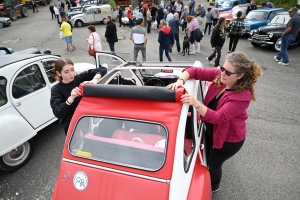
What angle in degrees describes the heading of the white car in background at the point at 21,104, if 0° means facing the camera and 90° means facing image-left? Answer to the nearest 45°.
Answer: approximately 225°

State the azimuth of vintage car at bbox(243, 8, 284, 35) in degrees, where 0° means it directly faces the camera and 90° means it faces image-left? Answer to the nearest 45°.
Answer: approximately 45°

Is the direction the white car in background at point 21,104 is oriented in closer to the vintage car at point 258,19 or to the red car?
the vintage car

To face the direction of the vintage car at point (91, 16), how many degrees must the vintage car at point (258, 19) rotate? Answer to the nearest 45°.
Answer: approximately 45° to its right

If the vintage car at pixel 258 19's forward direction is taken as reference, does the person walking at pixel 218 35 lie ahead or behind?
ahead

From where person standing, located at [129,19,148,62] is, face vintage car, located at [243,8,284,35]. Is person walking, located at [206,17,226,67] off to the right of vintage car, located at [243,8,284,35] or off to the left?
right

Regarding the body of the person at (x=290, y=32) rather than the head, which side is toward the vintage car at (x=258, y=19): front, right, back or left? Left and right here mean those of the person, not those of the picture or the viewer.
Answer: right

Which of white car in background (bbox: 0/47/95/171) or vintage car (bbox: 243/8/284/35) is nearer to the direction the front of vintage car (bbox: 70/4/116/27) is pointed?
the white car in background

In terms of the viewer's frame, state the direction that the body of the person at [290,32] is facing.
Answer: to the viewer's left

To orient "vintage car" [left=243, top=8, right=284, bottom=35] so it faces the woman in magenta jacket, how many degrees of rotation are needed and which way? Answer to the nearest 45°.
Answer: approximately 45° to its left
